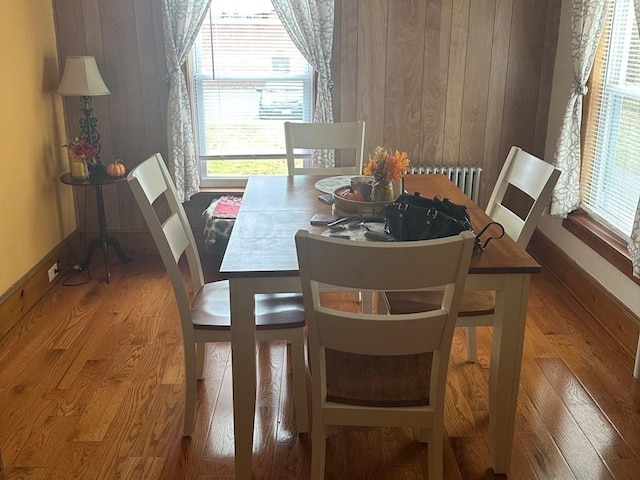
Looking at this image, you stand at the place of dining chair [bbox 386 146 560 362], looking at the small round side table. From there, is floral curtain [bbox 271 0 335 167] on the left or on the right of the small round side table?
right

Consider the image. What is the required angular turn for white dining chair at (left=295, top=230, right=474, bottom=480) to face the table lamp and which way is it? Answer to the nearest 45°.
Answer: approximately 45° to its left

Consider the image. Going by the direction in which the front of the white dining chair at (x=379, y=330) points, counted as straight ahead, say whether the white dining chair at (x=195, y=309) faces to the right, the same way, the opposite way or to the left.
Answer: to the right

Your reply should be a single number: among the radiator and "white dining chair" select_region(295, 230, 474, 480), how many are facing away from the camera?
1

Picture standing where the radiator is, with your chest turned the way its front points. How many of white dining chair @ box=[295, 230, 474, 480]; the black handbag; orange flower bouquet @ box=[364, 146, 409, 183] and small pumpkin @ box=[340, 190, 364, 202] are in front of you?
4

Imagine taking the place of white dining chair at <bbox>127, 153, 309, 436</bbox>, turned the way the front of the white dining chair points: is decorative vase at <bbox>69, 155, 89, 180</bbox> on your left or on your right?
on your left

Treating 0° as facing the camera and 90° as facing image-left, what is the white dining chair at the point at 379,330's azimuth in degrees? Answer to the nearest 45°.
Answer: approximately 180°

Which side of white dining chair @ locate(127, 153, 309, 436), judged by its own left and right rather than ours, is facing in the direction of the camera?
right

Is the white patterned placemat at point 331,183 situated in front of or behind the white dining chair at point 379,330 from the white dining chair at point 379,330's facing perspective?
in front

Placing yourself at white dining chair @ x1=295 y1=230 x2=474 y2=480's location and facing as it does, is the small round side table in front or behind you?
in front

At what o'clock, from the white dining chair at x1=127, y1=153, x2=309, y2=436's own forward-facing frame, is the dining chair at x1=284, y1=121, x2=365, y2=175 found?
The dining chair is roughly at 10 o'clock from the white dining chair.

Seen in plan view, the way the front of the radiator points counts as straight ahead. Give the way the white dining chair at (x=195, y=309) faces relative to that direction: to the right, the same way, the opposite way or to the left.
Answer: to the left

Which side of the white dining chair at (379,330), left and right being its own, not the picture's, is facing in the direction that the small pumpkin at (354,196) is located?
front

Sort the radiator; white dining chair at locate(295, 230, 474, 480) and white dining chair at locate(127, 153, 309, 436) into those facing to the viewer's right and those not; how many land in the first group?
1
